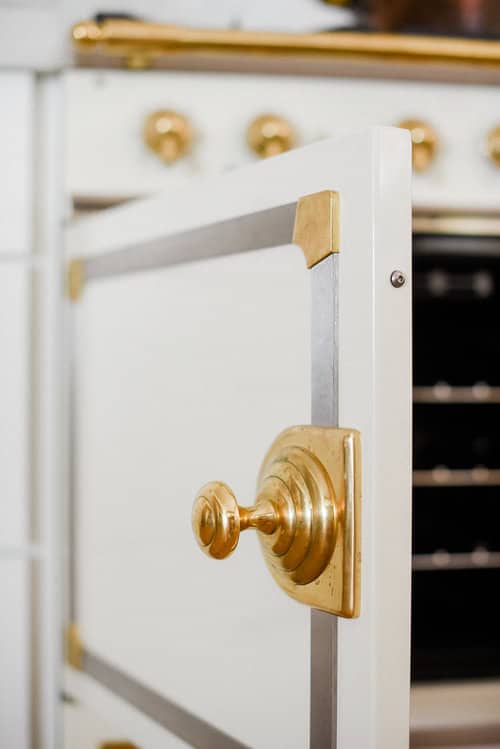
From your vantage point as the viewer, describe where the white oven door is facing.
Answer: facing the viewer and to the left of the viewer
